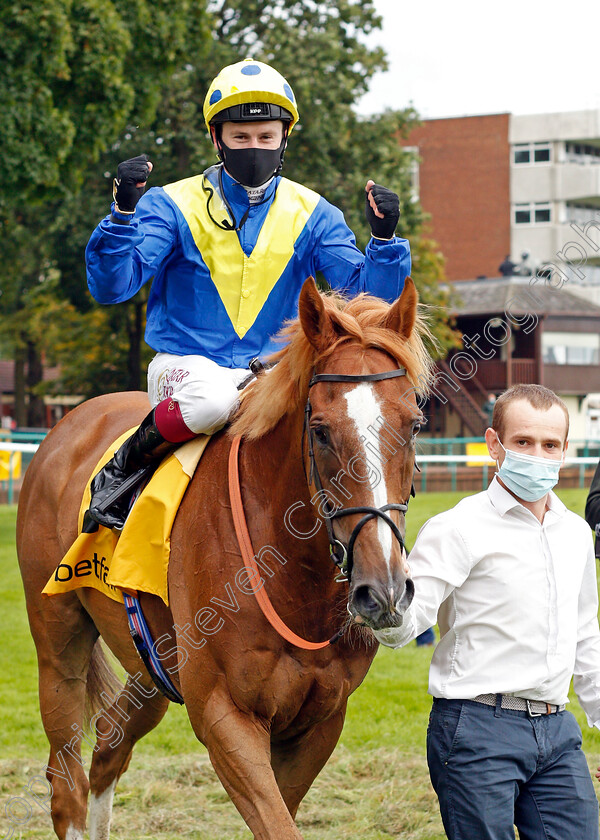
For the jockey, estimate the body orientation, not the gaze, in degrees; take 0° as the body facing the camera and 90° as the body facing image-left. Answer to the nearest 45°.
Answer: approximately 0°

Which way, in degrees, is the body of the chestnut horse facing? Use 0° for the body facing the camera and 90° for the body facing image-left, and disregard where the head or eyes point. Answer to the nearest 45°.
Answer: approximately 315°
